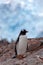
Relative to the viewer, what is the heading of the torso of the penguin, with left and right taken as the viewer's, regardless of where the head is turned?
facing the viewer and to the right of the viewer
